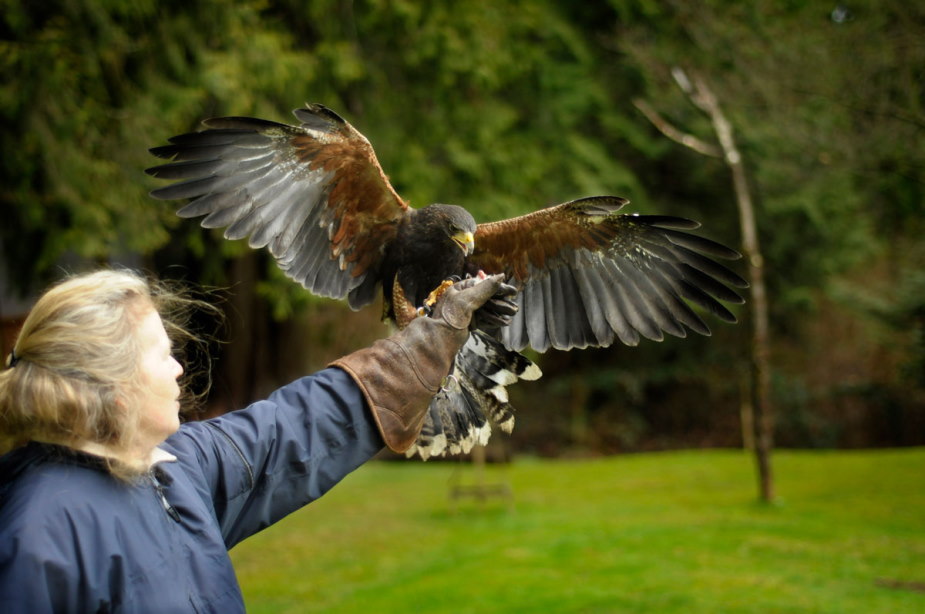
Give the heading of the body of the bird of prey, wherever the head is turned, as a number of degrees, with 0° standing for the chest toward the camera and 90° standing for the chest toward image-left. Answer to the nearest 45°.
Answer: approximately 0°

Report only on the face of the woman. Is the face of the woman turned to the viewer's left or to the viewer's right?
to the viewer's right
